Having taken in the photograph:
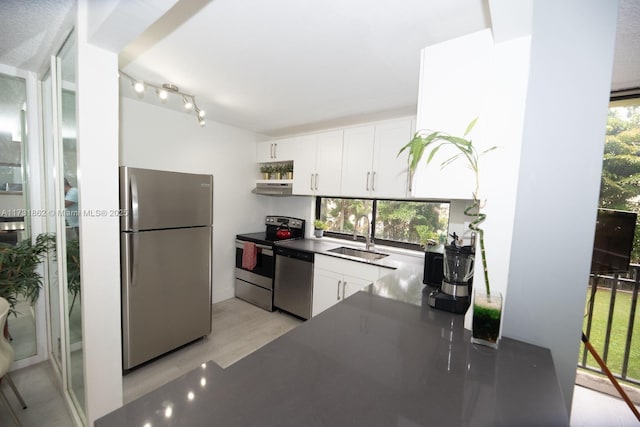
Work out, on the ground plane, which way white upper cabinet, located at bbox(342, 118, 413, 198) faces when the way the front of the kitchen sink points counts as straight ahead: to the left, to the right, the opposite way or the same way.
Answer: the same way

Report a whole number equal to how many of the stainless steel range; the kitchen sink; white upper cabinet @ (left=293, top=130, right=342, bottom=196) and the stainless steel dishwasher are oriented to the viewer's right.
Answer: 0

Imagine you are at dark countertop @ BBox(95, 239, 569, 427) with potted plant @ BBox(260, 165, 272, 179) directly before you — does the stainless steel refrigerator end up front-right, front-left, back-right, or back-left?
front-left

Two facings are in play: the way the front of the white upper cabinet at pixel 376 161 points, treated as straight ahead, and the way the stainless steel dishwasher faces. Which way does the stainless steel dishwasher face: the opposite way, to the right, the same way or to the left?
the same way

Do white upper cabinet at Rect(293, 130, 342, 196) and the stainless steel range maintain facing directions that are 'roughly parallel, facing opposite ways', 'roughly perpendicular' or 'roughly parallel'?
roughly parallel

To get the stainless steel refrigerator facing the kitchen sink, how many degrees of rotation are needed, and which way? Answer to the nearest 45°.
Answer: approximately 45° to its left

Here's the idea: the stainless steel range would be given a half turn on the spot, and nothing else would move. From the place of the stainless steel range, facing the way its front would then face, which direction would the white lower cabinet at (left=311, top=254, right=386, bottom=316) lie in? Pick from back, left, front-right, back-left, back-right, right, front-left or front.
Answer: right

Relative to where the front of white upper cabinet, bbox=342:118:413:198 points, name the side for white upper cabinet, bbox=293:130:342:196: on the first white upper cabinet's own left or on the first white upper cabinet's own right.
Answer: on the first white upper cabinet's own right

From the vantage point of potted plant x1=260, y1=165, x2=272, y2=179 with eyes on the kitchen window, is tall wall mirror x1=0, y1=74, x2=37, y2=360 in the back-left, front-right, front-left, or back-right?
back-right

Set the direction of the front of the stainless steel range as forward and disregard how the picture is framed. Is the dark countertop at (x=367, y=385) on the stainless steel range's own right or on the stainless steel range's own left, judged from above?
on the stainless steel range's own left

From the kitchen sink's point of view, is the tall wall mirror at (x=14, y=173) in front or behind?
in front

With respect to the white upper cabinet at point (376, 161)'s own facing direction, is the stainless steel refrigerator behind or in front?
in front

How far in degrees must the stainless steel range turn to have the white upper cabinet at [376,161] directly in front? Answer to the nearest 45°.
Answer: approximately 90° to its left

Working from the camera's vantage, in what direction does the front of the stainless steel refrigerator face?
facing the viewer and to the right of the viewer

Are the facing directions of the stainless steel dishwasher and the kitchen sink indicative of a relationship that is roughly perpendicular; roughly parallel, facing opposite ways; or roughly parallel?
roughly parallel

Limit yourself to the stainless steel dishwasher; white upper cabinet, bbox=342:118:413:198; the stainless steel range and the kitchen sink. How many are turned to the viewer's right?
0

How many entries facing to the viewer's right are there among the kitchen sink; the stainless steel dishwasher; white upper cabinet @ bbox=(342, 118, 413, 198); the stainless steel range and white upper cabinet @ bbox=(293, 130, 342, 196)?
0
